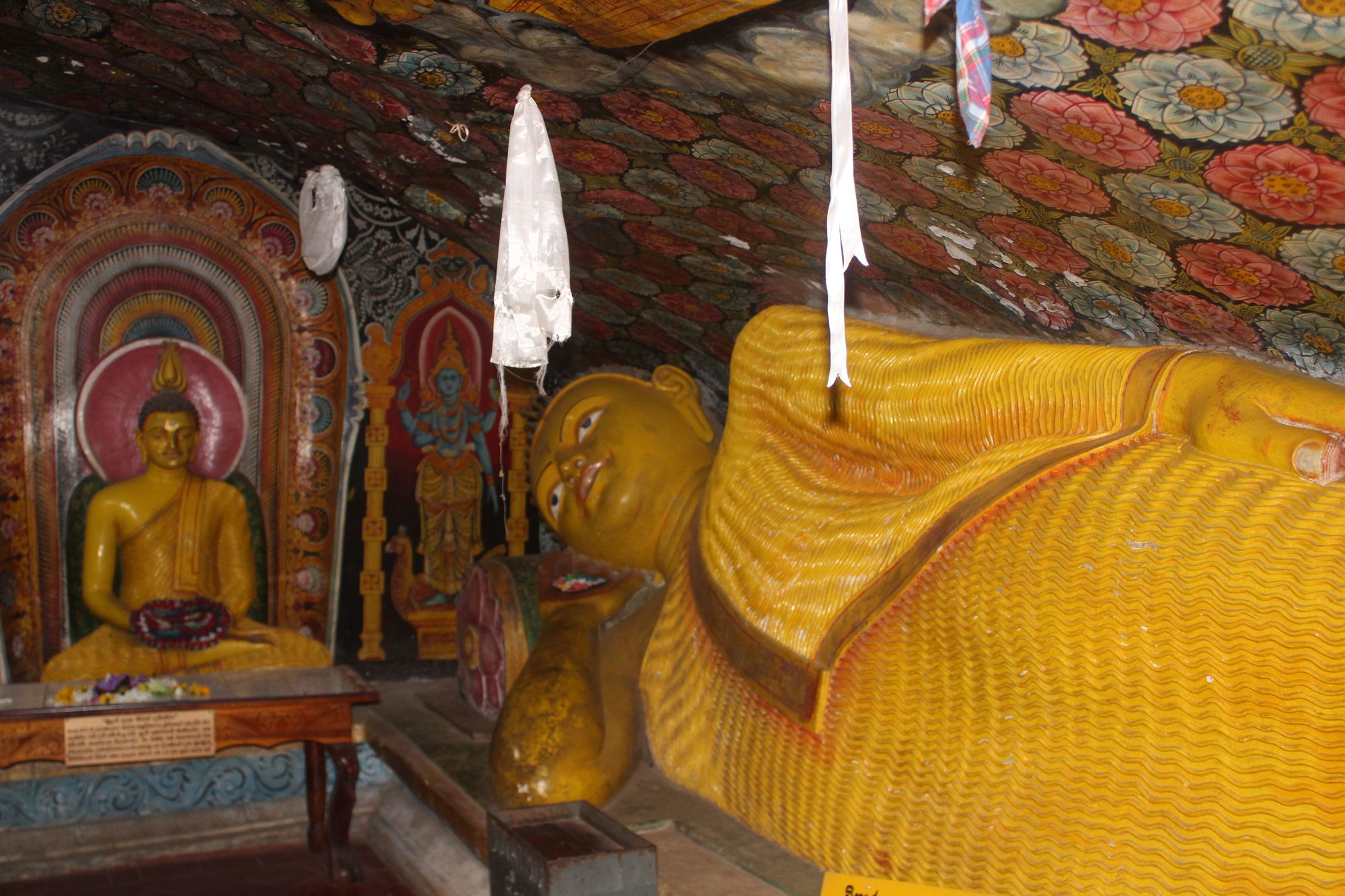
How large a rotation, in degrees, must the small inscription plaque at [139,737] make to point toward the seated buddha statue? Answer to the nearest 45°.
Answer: approximately 180°

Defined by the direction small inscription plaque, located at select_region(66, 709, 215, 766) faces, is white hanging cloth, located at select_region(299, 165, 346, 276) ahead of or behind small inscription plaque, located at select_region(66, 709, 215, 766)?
behind

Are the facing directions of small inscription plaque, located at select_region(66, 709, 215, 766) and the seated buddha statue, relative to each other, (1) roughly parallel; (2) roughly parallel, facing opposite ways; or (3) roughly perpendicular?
roughly parallel

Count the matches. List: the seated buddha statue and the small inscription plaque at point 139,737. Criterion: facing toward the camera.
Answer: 2

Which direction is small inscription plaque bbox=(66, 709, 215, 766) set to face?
toward the camera

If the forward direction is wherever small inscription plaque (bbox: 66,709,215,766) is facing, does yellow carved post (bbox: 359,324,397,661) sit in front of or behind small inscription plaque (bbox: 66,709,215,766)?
behind

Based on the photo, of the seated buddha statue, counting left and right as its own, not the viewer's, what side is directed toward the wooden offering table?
front

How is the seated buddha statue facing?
toward the camera

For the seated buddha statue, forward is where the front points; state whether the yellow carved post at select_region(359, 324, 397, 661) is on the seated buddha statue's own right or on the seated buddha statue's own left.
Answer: on the seated buddha statue's own left

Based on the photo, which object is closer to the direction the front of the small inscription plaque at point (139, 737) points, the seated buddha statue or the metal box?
the metal box
